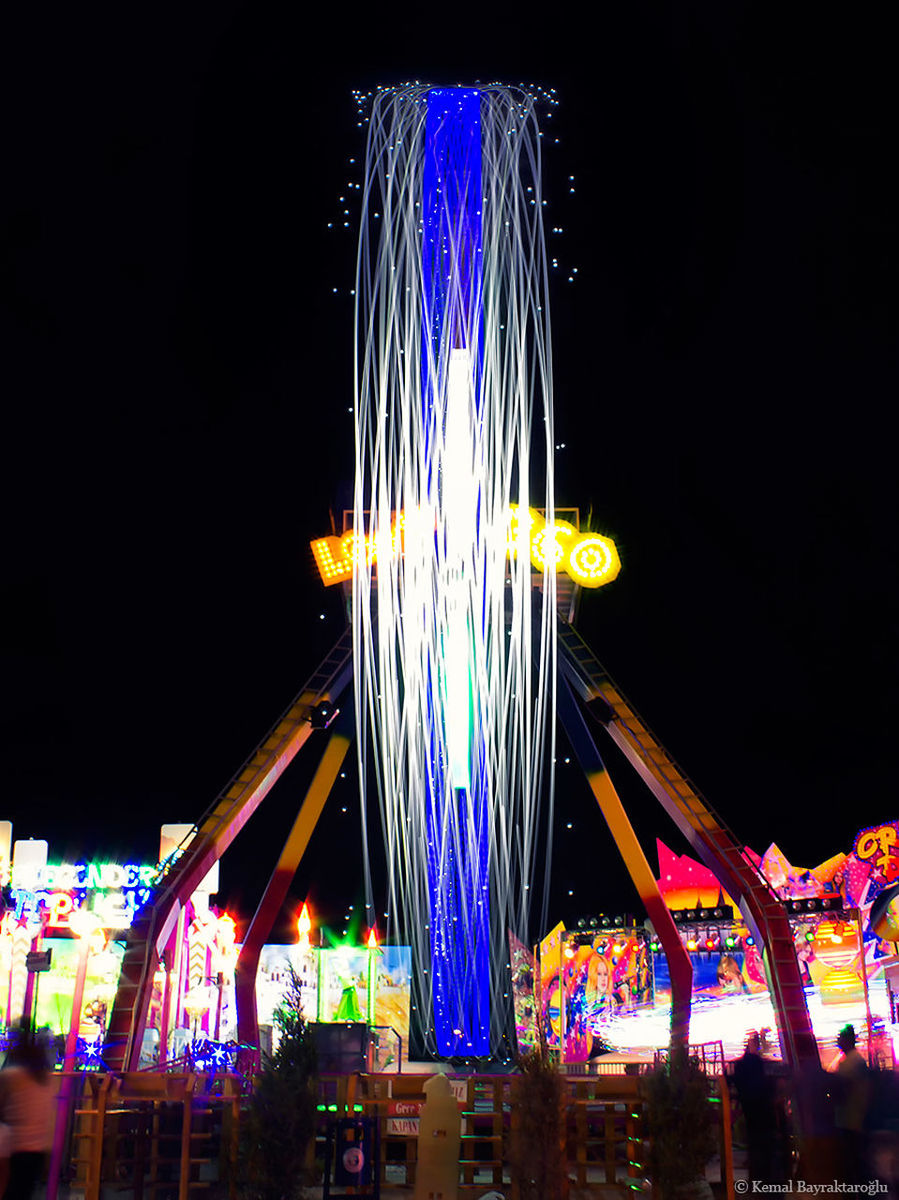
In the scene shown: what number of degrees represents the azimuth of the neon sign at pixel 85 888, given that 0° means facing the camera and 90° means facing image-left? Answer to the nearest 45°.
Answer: approximately 0°

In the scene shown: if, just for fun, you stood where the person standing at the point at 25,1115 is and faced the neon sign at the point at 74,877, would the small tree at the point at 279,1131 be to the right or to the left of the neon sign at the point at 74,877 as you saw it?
right

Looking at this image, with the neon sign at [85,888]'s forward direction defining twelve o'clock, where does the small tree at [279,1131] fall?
The small tree is roughly at 12 o'clock from the neon sign.

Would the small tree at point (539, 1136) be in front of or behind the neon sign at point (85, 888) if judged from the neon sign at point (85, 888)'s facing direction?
in front

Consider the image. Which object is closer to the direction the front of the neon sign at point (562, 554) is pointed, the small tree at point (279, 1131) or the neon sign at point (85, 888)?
the small tree

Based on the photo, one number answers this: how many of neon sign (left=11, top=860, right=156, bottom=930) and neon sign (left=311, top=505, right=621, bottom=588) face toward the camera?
2
